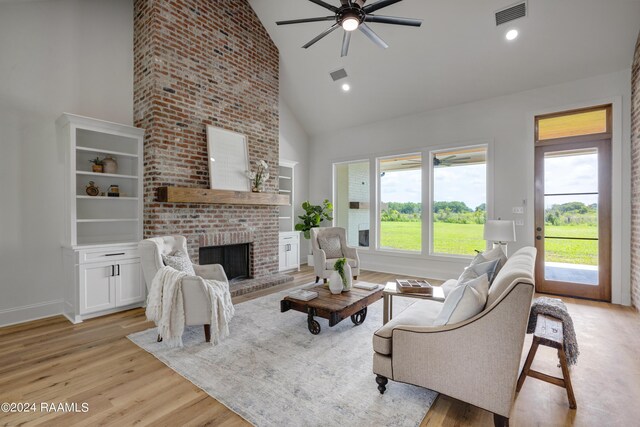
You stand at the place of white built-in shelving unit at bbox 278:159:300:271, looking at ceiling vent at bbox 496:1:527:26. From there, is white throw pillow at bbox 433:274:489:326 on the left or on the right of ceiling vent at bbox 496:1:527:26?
right

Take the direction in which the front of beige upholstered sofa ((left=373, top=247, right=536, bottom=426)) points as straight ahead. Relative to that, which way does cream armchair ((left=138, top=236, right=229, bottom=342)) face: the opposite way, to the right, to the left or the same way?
the opposite way

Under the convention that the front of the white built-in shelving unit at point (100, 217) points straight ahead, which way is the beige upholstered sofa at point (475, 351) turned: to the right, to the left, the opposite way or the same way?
the opposite way

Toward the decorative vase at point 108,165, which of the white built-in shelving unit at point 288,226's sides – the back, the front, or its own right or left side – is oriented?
right

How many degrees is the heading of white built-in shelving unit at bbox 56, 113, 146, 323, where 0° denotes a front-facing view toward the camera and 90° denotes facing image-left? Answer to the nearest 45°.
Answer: approximately 315°

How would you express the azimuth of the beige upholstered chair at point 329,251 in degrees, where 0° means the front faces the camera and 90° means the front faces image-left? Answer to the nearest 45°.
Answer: approximately 315°

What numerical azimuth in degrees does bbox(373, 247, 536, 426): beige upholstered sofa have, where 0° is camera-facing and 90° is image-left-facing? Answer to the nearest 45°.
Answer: approximately 90°

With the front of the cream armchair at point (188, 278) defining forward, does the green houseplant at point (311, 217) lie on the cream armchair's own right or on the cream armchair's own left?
on the cream armchair's own left
